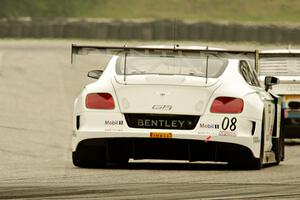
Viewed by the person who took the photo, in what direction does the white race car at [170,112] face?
facing away from the viewer
